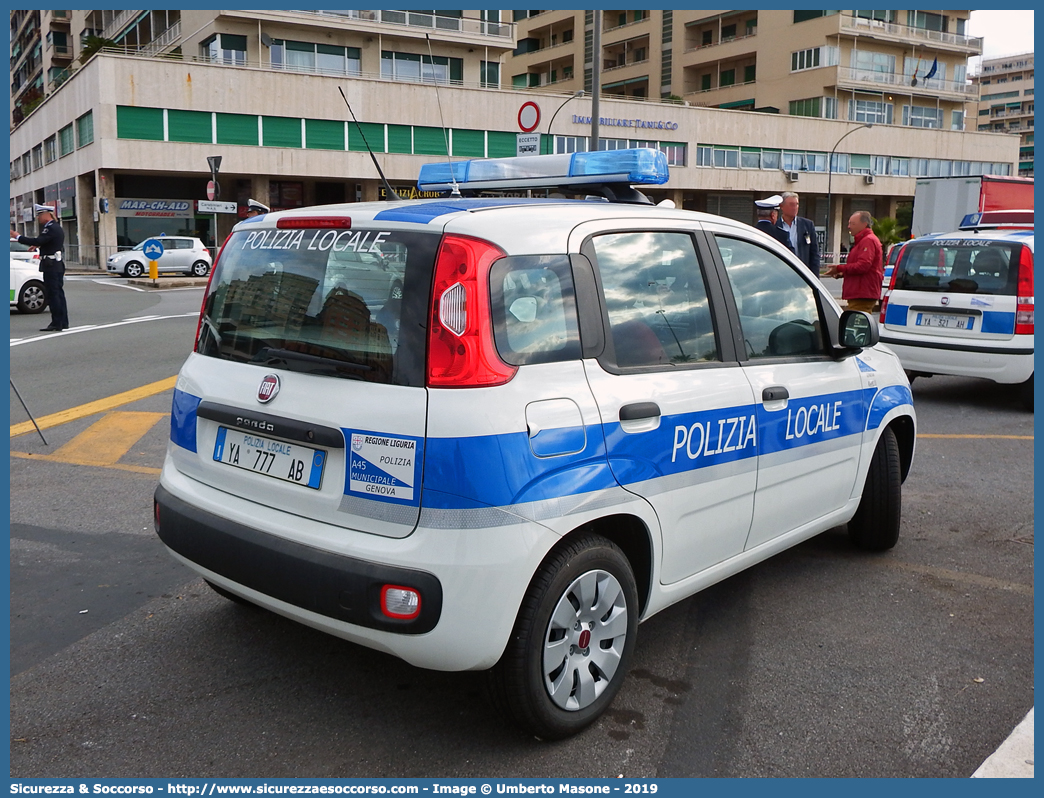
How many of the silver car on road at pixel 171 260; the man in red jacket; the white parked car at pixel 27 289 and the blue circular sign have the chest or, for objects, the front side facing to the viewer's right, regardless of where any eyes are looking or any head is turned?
1

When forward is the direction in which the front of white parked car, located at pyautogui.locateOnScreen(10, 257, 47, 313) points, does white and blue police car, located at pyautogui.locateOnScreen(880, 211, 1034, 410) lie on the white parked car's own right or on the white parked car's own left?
on the white parked car's own right

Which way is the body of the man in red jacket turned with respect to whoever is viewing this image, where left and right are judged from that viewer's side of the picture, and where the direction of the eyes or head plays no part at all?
facing to the left of the viewer

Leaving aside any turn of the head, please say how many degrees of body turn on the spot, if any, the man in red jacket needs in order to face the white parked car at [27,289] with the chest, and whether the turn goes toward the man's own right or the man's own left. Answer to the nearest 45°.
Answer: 0° — they already face it

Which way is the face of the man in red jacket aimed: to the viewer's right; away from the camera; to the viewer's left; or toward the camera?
to the viewer's left

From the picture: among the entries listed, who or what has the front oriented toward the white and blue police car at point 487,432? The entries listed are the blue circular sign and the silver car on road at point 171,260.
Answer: the blue circular sign

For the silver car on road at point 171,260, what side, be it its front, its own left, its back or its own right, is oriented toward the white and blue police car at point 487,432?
left

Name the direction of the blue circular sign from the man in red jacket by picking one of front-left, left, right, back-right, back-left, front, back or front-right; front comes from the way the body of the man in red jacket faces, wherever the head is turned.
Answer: front-right

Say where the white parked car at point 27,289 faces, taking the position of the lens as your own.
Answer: facing to the right of the viewer

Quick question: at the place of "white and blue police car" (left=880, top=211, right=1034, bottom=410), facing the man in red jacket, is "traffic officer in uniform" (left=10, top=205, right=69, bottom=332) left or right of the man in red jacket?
left

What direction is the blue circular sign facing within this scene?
toward the camera

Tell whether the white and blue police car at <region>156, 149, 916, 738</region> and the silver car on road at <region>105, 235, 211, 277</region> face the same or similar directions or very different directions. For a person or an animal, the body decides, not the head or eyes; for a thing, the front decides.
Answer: very different directions
